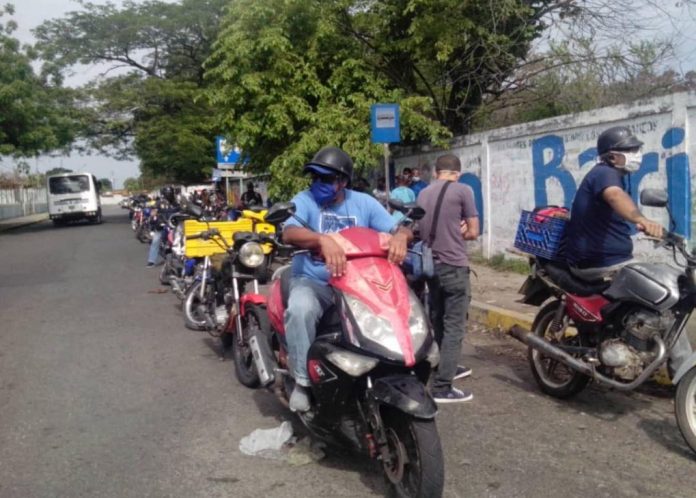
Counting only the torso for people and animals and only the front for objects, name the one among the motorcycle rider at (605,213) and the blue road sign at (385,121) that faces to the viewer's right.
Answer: the motorcycle rider

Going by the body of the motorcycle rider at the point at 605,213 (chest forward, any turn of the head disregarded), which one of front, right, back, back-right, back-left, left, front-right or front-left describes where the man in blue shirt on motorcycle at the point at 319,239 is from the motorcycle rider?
back-right

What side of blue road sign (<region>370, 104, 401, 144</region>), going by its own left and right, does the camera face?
front

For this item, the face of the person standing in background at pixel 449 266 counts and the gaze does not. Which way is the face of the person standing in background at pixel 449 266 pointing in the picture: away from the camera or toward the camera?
away from the camera

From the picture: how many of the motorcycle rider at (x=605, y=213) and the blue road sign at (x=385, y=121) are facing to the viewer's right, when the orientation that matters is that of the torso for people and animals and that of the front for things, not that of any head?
1

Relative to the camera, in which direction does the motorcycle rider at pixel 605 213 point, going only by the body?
to the viewer's right

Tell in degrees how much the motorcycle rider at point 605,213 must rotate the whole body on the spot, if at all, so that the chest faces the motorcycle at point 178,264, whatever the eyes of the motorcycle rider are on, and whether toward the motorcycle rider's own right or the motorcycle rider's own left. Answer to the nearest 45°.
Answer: approximately 135° to the motorcycle rider's own left

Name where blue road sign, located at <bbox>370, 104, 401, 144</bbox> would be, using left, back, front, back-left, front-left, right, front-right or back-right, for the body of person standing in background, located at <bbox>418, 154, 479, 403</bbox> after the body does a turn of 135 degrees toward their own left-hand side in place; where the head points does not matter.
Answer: right

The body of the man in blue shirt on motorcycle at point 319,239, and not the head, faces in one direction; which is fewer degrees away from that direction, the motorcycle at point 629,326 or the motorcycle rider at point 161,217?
the motorcycle

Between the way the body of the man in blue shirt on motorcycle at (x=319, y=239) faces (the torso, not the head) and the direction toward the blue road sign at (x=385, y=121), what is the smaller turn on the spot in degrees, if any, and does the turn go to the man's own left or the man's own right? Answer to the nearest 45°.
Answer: approximately 135° to the man's own left

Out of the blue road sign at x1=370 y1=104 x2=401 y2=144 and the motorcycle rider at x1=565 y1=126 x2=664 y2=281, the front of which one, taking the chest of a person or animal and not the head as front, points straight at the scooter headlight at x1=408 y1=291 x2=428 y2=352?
the blue road sign

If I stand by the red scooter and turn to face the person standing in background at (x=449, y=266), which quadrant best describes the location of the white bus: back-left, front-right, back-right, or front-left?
front-left

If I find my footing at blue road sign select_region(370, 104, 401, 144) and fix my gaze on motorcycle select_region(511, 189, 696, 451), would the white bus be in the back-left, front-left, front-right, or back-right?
back-right

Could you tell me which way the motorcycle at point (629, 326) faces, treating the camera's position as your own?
facing the viewer and to the right of the viewer
